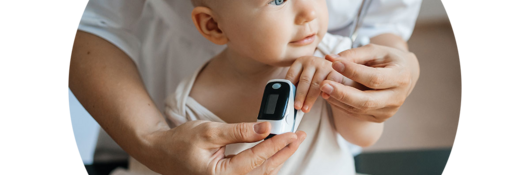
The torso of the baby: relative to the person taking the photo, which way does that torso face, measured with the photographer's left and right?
facing the viewer and to the right of the viewer
